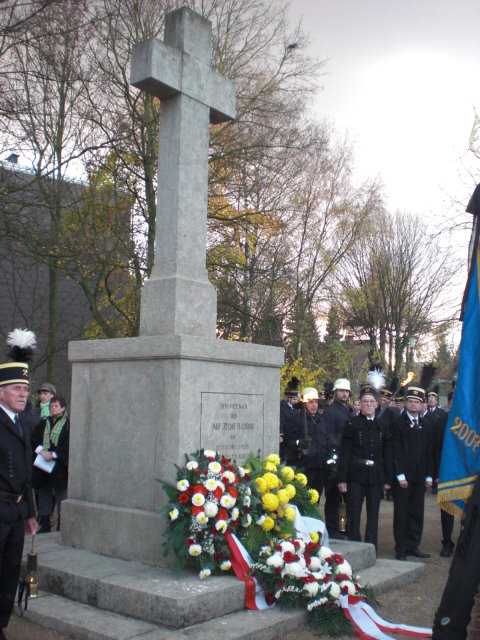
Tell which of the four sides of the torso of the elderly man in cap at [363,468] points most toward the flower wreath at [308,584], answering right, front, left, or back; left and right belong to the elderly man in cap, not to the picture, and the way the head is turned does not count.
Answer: front

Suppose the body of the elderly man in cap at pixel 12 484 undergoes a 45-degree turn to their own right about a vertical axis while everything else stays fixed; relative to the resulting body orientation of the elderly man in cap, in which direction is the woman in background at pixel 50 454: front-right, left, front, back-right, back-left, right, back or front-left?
back

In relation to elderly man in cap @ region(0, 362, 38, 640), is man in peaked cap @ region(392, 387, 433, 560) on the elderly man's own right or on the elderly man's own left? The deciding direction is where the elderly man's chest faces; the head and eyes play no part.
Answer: on the elderly man's own left

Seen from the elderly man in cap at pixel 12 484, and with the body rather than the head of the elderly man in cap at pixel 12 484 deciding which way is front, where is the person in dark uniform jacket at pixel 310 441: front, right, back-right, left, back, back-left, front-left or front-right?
left

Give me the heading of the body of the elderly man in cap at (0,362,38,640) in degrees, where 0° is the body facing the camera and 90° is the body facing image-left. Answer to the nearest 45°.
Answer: approximately 315°

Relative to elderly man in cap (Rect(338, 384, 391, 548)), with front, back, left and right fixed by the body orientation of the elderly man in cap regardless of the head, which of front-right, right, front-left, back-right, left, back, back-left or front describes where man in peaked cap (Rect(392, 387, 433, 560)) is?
back-left

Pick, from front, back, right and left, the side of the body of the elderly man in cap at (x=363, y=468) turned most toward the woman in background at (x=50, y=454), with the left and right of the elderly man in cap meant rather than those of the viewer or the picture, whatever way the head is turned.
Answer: right

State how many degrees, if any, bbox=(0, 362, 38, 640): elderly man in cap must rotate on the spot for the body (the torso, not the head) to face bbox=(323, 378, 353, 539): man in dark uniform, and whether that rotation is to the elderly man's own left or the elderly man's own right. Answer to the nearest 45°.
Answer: approximately 90° to the elderly man's own left

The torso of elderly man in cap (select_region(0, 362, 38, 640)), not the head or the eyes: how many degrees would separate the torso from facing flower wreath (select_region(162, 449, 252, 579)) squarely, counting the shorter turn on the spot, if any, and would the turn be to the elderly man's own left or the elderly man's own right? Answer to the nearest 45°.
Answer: approximately 45° to the elderly man's own left

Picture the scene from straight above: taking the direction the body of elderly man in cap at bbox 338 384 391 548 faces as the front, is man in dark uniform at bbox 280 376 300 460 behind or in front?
behind

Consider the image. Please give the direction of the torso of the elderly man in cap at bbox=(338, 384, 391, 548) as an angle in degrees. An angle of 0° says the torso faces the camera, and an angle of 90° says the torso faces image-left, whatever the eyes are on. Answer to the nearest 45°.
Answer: approximately 0°
